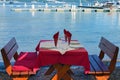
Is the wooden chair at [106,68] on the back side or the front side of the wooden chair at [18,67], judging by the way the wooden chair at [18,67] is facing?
on the front side

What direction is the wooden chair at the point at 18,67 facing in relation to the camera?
to the viewer's right
